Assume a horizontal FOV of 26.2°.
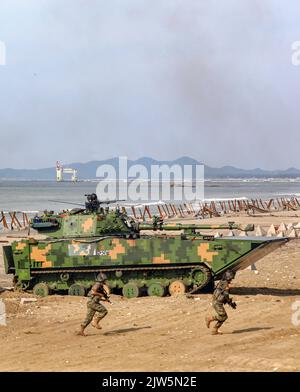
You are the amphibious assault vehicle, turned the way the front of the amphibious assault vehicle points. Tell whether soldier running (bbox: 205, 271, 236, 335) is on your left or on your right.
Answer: on your right

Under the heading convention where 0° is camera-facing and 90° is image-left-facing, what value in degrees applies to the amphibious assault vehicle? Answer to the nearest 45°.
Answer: approximately 270°
